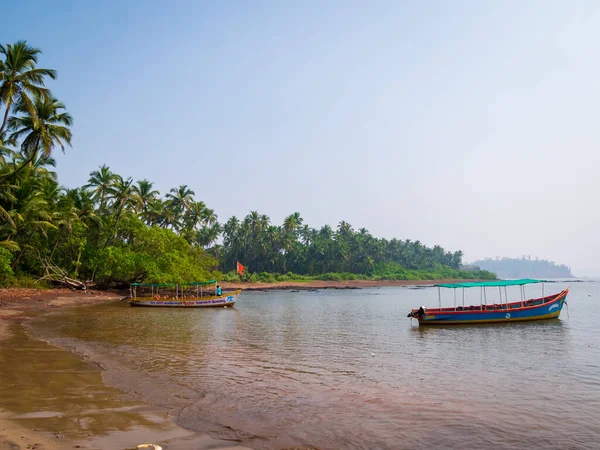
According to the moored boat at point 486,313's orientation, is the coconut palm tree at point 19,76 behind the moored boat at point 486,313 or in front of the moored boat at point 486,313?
behind

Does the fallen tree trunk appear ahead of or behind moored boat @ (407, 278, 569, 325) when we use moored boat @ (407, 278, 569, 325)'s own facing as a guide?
behind

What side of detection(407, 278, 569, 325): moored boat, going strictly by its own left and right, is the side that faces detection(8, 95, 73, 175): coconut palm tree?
back

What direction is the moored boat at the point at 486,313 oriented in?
to the viewer's right
